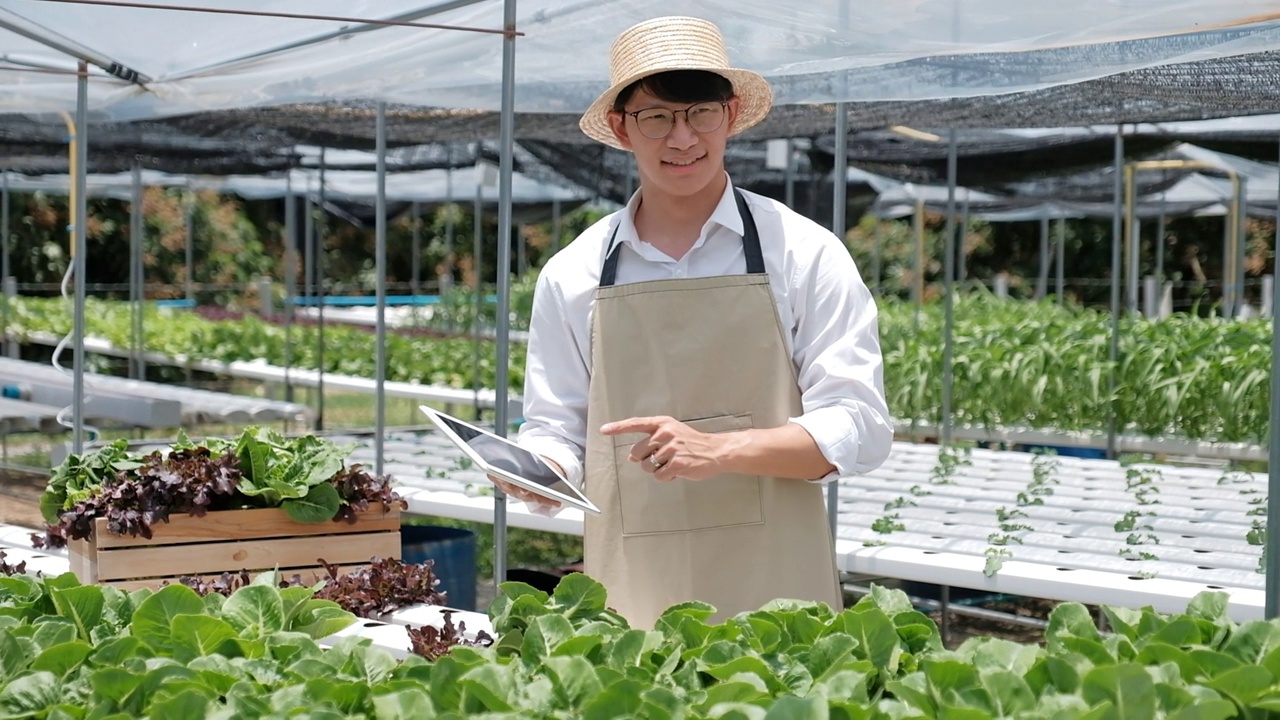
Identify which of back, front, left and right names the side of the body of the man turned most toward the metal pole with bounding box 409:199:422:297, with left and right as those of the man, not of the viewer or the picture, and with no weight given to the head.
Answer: back

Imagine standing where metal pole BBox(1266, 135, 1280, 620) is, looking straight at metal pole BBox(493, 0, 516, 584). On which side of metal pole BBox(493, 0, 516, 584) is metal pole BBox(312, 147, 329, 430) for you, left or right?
right

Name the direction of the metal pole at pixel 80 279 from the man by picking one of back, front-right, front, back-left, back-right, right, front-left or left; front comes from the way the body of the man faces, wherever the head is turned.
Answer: back-right

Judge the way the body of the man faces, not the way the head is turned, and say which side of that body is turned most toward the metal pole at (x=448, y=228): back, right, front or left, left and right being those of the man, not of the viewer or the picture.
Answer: back

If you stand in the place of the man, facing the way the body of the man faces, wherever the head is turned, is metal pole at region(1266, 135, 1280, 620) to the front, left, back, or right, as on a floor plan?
left

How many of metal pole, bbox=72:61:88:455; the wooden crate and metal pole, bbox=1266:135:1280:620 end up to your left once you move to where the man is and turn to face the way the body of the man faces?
1

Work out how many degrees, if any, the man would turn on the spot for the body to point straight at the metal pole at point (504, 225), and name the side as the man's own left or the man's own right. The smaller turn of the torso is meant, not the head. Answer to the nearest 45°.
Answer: approximately 135° to the man's own right

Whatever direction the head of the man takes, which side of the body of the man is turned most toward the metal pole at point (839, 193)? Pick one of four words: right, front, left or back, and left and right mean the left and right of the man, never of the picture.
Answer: back

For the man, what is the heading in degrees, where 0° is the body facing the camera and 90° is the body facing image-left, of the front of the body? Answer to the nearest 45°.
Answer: approximately 0°
